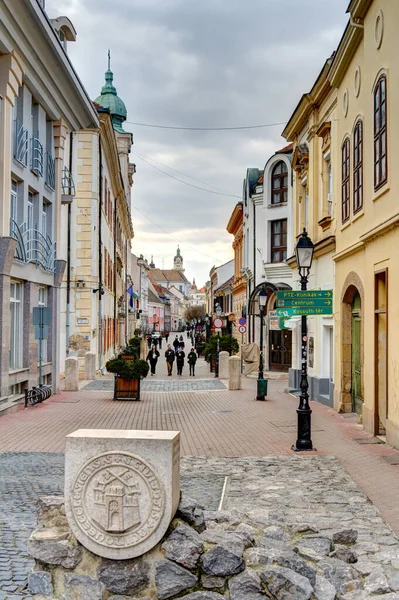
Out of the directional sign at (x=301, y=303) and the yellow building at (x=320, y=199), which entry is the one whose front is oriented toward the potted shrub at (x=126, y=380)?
the yellow building

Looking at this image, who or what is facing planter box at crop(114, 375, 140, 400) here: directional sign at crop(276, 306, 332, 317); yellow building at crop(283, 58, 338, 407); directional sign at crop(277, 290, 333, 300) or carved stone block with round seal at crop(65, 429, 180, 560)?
the yellow building

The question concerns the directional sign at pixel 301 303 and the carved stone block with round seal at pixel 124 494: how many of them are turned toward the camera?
2

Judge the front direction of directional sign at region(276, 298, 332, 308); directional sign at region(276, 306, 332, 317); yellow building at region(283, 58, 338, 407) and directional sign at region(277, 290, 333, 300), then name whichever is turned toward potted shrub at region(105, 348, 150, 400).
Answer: the yellow building

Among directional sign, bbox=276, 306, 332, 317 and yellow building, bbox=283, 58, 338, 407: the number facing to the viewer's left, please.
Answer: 1

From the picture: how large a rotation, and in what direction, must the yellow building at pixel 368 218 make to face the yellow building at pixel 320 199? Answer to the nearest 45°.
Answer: approximately 90° to its right

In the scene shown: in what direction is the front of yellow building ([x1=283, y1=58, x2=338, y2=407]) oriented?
to the viewer's left

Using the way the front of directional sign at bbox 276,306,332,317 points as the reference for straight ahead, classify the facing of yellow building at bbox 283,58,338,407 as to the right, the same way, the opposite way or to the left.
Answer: to the right

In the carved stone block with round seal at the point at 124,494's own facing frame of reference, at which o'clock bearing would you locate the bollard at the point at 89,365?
The bollard is roughly at 6 o'clock from the carved stone block with round seal.

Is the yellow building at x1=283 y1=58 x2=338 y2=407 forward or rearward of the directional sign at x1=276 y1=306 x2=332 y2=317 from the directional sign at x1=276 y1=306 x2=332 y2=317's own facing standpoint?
rearward

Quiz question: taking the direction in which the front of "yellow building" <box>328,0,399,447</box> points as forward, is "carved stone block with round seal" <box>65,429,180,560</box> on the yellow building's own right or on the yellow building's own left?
on the yellow building's own left

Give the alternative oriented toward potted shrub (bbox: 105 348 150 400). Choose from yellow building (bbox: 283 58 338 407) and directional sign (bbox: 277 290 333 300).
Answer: the yellow building

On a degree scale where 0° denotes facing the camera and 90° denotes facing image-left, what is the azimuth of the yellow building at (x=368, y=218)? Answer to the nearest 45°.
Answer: approximately 90°

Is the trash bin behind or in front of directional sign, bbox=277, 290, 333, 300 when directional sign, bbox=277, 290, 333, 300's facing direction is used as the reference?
behind
